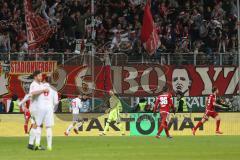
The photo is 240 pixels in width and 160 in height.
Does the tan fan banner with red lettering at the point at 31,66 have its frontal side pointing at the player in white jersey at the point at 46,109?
yes

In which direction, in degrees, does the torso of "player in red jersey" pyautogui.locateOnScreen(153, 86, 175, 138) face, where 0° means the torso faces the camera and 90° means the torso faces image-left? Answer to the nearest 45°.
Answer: approximately 180°

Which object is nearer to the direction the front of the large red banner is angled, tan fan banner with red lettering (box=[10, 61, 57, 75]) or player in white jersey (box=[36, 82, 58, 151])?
the player in white jersey

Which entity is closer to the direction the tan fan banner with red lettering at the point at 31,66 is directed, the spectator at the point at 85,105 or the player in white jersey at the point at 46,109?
the player in white jersey
